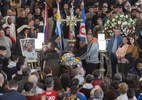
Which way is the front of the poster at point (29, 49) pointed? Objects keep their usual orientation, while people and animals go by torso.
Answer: toward the camera

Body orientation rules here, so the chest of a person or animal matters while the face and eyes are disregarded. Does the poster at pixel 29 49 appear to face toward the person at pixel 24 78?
yes

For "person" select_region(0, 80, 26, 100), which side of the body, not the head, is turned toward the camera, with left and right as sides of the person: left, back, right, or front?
back

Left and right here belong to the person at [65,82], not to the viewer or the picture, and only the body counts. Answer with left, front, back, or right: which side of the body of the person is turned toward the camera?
back

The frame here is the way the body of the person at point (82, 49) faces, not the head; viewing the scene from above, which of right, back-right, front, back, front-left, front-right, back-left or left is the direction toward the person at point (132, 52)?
back-left

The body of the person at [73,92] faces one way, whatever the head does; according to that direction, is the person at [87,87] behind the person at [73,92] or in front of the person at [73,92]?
in front

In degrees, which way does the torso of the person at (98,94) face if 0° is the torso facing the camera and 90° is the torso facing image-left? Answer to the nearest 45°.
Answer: approximately 180°

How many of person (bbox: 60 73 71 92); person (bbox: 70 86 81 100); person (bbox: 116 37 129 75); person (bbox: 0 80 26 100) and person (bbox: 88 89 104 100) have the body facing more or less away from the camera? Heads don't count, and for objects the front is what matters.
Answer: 4

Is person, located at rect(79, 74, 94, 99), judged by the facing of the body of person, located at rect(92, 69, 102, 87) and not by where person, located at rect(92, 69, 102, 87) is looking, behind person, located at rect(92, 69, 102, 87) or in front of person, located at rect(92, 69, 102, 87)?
behind

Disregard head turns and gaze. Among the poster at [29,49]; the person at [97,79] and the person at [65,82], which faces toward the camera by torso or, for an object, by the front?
the poster

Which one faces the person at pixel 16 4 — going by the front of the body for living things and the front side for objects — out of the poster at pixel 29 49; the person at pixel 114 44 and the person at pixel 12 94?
the person at pixel 12 94

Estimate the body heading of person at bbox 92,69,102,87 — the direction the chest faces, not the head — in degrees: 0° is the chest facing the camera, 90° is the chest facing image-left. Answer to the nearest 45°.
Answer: approximately 180°

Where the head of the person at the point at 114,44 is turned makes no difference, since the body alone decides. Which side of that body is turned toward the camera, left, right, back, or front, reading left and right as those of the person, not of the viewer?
front

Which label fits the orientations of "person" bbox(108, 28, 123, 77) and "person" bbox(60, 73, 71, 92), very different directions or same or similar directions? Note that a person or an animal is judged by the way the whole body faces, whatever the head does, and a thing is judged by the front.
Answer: very different directions
